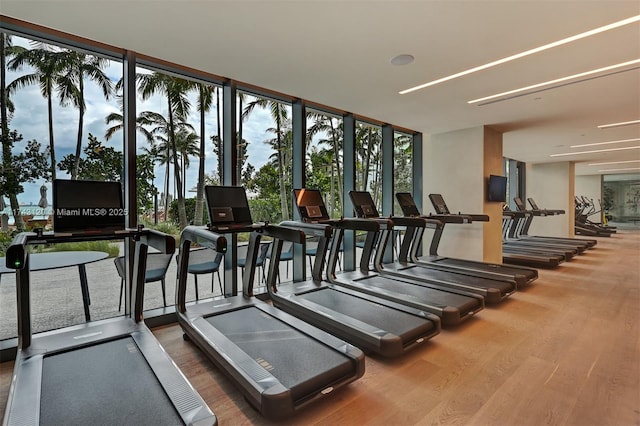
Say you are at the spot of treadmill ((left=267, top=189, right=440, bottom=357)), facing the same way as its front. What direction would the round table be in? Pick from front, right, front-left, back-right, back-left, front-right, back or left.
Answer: front-left

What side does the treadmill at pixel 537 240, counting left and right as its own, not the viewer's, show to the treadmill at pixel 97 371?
left

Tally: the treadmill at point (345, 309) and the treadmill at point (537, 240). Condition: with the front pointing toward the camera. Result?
0

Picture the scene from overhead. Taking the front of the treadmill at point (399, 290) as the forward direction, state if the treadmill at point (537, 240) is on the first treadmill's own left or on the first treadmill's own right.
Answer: on the first treadmill's own right

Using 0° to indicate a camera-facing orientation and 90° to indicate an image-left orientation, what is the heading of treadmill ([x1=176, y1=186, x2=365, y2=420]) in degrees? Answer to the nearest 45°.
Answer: approximately 135°

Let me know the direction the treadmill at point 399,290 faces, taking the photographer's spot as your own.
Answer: facing away from the viewer and to the left of the viewer

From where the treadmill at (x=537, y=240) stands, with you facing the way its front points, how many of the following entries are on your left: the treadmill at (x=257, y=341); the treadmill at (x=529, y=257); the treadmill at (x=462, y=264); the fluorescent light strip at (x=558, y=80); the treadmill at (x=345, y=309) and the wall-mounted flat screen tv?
6

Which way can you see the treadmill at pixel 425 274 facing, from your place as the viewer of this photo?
facing away from the viewer and to the left of the viewer

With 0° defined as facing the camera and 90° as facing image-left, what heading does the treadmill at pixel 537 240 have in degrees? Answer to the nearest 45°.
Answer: approximately 90°

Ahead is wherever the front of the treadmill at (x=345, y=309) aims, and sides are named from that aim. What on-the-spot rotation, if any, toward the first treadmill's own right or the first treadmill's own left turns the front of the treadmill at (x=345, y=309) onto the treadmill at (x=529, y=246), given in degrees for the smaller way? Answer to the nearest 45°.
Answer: approximately 90° to the first treadmill's own right

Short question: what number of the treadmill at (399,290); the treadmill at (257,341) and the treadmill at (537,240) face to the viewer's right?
0
